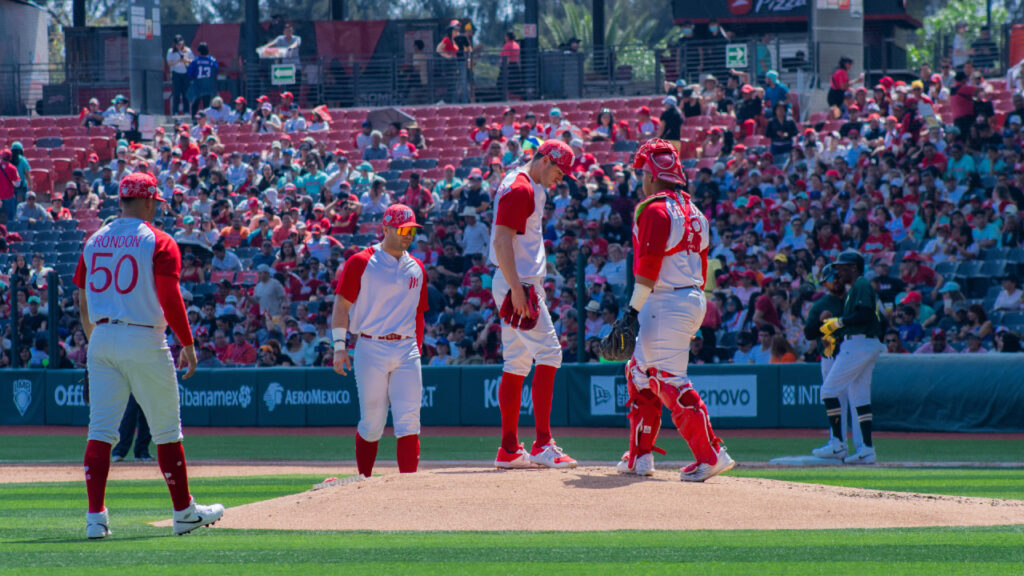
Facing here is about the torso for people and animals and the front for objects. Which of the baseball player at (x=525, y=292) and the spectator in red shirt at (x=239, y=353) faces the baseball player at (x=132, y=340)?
the spectator in red shirt

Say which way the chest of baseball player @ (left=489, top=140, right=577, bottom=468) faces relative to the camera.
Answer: to the viewer's right

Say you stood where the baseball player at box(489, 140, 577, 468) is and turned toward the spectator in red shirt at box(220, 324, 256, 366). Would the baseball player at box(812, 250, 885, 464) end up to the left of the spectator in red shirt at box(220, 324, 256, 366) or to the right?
right

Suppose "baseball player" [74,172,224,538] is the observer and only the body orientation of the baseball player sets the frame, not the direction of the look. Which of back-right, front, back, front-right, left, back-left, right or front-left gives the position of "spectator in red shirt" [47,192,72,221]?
front-left

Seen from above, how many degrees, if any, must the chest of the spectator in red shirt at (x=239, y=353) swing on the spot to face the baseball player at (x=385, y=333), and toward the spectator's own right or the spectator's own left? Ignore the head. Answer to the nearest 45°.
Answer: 0° — they already face them

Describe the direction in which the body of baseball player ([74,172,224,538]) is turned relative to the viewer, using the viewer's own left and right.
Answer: facing away from the viewer and to the right of the viewer

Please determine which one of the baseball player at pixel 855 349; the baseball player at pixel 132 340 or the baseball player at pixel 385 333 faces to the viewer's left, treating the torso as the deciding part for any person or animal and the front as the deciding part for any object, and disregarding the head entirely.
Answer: the baseball player at pixel 855 349

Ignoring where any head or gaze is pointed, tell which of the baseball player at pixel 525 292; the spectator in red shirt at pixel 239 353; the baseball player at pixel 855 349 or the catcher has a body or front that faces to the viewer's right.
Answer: the baseball player at pixel 525 292

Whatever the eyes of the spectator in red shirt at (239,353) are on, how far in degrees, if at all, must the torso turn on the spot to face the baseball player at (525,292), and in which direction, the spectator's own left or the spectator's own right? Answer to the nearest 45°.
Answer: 0° — they already face them

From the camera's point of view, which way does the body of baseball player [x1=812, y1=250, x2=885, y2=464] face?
to the viewer's left

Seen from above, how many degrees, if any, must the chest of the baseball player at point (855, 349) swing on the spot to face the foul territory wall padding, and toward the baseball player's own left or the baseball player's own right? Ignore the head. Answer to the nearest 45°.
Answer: approximately 45° to the baseball player's own right

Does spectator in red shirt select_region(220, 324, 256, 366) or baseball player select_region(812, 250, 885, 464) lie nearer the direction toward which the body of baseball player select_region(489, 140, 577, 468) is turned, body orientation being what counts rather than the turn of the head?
the baseball player

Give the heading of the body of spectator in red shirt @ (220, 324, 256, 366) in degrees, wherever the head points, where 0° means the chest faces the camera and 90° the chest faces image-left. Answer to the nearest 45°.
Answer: approximately 0°

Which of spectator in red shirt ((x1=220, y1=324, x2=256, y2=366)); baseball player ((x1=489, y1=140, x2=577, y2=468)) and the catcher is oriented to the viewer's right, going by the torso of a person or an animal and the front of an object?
the baseball player

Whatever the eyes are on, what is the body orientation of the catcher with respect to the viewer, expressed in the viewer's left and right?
facing away from the viewer and to the left of the viewer
